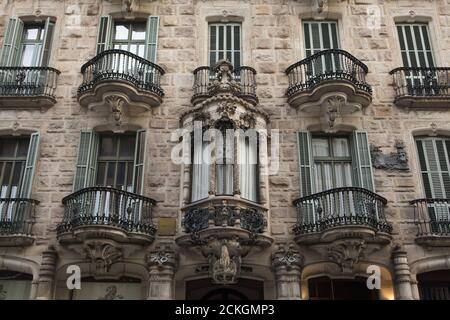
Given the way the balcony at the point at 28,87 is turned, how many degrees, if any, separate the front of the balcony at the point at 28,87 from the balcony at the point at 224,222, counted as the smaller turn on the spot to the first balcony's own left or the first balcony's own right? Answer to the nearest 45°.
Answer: approximately 45° to the first balcony's own left

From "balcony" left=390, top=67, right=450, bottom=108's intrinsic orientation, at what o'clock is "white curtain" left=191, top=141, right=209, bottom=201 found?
The white curtain is roughly at 2 o'clock from the balcony.

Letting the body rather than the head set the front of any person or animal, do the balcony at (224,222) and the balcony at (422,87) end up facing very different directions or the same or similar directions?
same or similar directions

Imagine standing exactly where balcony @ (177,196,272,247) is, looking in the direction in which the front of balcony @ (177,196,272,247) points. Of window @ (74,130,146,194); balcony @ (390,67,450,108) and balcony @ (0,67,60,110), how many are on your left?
1

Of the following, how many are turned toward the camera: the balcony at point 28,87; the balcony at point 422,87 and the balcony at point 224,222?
3

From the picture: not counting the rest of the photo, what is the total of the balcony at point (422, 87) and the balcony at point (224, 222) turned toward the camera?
2

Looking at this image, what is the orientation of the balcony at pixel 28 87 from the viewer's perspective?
toward the camera

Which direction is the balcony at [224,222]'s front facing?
toward the camera

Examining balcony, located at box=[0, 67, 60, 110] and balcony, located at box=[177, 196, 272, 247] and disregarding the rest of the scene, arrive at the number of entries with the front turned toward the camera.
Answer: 2

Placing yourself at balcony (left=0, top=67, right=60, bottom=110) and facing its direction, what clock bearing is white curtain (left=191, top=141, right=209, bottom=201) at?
The white curtain is roughly at 10 o'clock from the balcony.
